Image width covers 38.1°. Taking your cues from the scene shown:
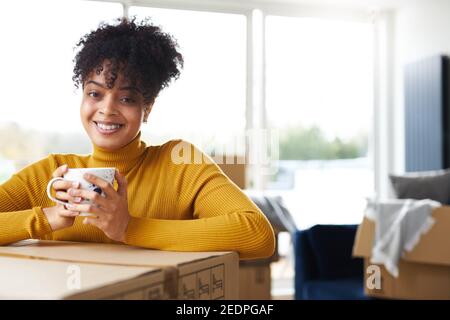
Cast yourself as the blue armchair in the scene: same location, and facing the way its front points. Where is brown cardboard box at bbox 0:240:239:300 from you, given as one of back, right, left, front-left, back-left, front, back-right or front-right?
front-right

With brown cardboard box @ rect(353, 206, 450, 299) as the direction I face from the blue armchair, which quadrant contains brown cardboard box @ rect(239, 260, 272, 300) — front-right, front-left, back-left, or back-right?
back-right

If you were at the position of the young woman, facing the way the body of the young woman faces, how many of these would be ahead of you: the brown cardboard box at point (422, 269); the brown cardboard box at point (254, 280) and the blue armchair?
0

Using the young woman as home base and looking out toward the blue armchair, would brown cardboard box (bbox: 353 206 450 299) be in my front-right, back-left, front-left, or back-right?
front-right

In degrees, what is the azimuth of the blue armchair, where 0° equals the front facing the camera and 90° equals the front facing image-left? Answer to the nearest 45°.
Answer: approximately 315°

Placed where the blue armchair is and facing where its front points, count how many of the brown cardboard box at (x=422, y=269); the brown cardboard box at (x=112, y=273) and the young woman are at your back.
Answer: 0

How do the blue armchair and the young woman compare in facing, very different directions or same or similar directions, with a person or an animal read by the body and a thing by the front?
same or similar directions

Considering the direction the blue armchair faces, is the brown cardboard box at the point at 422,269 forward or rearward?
forward

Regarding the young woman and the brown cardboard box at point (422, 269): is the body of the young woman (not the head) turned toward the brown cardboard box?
no

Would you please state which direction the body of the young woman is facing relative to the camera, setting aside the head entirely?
toward the camera
